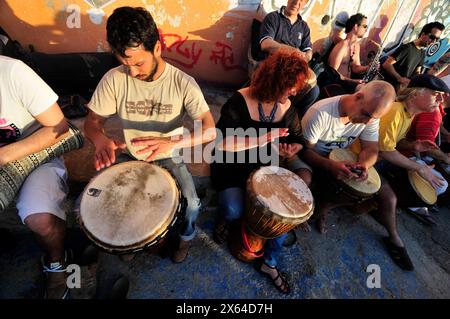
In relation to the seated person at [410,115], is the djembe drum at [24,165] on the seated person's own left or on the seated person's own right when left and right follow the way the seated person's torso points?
on the seated person's own right

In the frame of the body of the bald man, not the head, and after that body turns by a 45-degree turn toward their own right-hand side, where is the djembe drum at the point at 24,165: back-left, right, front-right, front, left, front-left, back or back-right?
front-right

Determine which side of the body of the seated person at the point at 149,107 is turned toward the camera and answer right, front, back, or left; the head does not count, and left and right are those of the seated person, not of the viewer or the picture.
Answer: front

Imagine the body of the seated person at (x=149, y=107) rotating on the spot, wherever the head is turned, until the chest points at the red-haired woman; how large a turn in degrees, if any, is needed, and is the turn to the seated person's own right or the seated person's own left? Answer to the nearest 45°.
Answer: approximately 90° to the seated person's own left

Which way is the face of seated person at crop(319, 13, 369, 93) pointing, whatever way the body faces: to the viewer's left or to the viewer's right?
to the viewer's right

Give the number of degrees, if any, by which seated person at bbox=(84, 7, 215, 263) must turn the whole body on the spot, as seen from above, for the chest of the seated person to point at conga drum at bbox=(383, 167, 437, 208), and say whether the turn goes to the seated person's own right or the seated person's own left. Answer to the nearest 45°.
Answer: approximately 90° to the seated person's own left

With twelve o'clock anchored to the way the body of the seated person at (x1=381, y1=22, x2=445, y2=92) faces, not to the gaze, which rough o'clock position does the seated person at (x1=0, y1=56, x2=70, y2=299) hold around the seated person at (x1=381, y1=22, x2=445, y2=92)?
the seated person at (x1=0, y1=56, x2=70, y2=299) is roughly at 2 o'clock from the seated person at (x1=381, y1=22, x2=445, y2=92).

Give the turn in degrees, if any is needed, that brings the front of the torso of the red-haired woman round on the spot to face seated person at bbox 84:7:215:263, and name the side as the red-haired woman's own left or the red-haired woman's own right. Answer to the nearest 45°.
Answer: approximately 90° to the red-haired woman's own right

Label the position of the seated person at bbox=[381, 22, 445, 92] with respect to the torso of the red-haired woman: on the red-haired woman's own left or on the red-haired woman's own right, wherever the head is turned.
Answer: on the red-haired woman's own left

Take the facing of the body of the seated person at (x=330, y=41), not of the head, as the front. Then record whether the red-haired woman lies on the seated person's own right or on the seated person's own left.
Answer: on the seated person's own right

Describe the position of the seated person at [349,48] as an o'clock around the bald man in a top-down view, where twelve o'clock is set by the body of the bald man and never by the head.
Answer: The seated person is roughly at 7 o'clock from the bald man.
